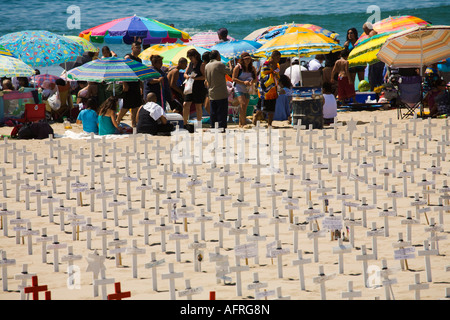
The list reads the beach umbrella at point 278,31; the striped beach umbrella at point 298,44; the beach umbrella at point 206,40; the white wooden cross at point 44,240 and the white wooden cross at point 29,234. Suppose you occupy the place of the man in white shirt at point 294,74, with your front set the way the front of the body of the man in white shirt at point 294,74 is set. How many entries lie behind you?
3

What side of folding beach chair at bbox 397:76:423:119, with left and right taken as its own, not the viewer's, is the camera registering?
back

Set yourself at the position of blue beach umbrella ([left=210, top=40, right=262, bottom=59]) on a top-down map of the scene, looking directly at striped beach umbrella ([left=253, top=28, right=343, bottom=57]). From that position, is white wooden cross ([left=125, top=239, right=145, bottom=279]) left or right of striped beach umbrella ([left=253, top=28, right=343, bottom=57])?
right

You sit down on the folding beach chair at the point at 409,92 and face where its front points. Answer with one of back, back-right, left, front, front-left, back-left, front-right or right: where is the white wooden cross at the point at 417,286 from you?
back
